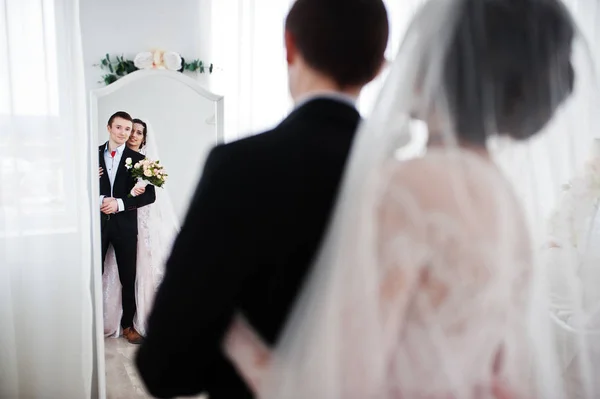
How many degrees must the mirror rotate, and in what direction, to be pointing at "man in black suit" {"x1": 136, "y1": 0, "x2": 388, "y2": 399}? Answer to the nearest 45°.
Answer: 0° — it already faces them

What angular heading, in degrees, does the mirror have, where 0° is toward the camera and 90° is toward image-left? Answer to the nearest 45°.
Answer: approximately 0°
